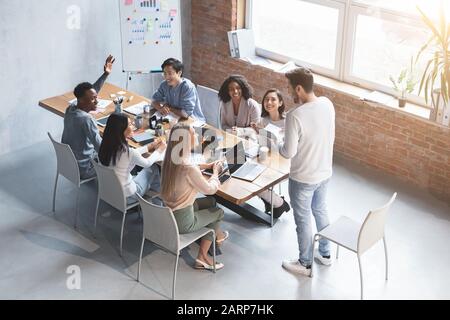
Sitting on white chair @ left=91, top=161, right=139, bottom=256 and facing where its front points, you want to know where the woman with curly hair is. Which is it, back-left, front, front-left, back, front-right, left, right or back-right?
front

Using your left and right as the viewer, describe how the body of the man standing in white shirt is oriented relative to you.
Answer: facing away from the viewer and to the left of the viewer

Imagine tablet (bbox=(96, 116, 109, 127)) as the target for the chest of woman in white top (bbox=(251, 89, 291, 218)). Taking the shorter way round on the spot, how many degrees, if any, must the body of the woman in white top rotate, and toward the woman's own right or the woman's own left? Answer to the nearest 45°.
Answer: approximately 45° to the woman's own right

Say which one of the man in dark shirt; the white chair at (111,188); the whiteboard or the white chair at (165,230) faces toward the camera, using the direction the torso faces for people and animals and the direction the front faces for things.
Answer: the whiteboard

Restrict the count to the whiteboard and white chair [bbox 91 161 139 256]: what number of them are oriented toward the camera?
1

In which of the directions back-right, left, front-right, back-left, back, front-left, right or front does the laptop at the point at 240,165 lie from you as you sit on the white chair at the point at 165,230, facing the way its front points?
front

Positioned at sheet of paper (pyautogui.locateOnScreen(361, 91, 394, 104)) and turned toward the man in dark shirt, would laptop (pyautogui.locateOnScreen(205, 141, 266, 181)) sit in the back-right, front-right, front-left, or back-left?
front-left

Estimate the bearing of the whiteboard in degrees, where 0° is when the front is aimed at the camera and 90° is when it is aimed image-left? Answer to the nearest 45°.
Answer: approximately 0°

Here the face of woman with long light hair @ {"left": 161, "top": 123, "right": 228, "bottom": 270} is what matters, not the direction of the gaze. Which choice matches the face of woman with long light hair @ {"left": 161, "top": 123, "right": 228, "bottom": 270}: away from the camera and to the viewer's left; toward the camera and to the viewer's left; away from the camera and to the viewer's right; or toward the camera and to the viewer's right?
away from the camera and to the viewer's right

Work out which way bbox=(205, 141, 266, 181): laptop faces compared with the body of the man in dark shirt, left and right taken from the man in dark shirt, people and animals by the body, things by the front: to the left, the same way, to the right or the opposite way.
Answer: to the right

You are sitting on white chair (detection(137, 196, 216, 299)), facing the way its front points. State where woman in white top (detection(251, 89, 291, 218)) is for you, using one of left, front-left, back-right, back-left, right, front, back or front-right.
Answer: front

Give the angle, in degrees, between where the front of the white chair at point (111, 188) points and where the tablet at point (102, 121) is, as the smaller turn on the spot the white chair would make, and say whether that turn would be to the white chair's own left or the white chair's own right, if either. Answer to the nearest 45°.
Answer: approximately 45° to the white chair's own left

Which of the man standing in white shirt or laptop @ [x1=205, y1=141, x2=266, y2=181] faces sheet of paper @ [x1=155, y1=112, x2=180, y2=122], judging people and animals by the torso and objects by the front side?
the man standing in white shirt
